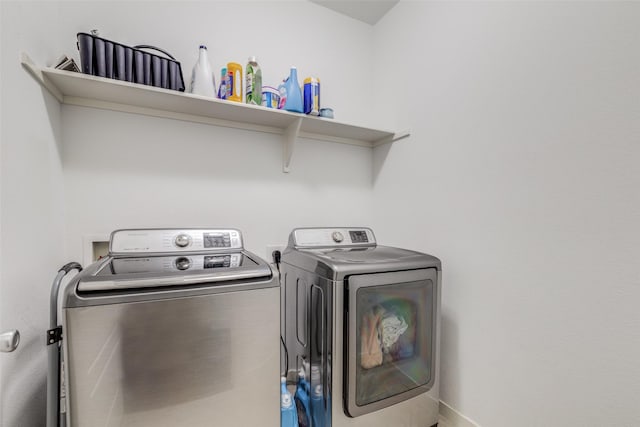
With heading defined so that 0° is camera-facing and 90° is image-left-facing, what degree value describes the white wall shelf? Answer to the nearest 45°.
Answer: approximately 0°

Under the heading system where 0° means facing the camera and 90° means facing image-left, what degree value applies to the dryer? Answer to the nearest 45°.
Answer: approximately 315°

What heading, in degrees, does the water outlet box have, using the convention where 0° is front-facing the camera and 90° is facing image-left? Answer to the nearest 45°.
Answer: approximately 0°

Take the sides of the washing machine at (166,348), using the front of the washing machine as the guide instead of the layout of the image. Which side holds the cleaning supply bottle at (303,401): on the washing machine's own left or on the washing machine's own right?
on the washing machine's own left
